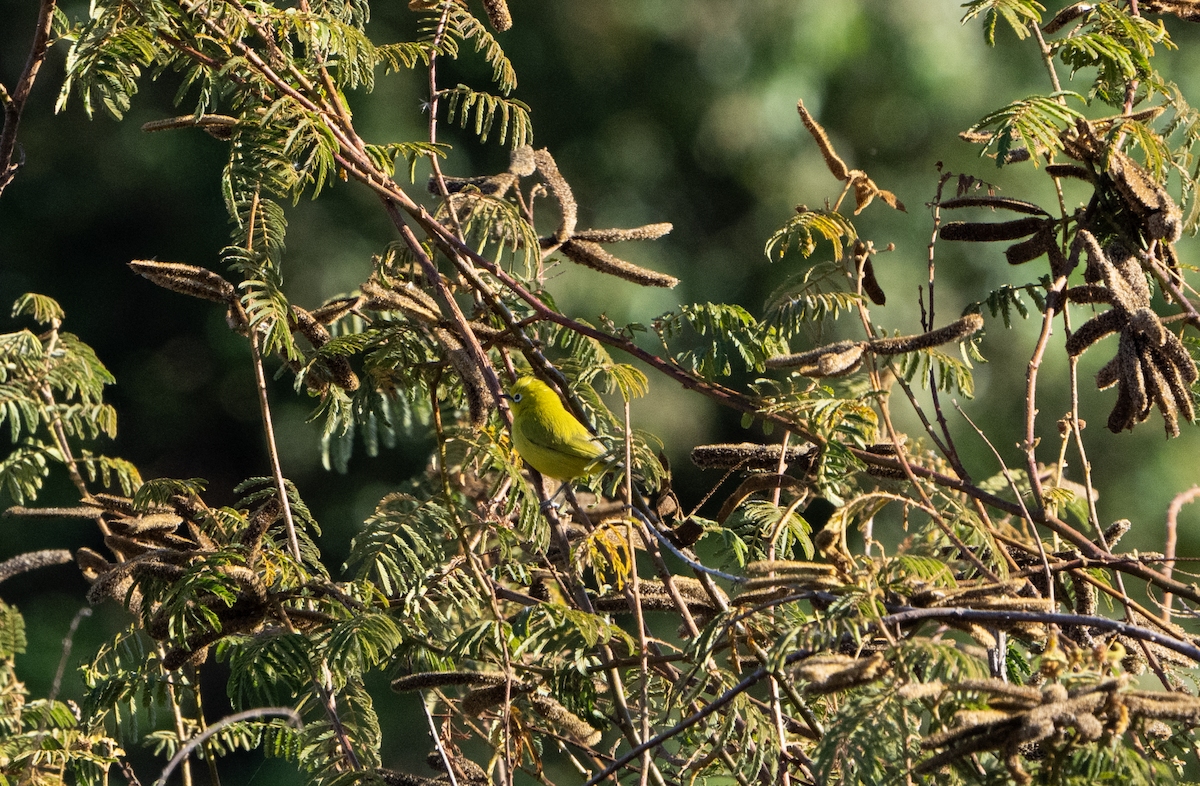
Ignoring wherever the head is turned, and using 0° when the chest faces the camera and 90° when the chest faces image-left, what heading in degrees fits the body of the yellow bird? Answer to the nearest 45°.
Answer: approximately 90°
